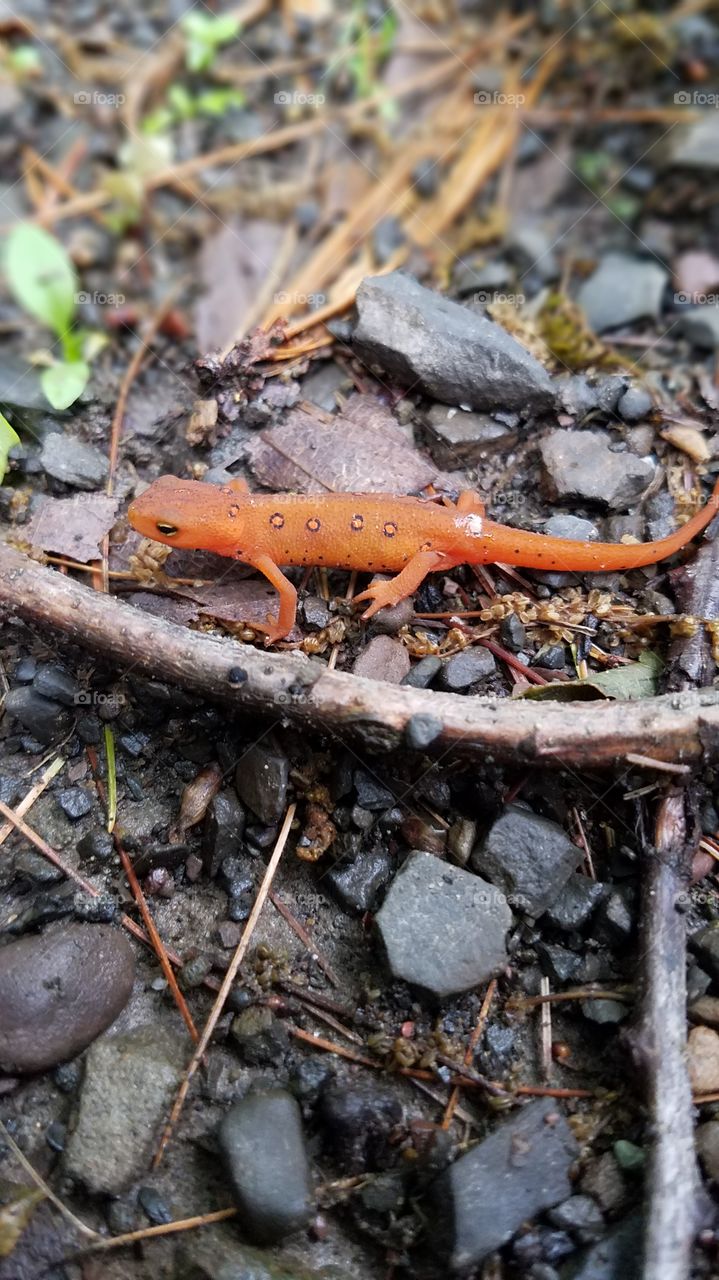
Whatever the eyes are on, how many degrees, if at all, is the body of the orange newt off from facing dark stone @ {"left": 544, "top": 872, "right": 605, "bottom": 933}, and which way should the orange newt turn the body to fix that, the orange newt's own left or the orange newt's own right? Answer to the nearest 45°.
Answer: approximately 135° to the orange newt's own left

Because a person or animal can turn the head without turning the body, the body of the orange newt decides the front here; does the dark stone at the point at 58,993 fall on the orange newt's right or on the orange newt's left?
on the orange newt's left

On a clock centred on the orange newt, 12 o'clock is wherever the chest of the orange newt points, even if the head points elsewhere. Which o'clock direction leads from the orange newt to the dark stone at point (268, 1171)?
The dark stone is roughly at 9 o'clock from the orange newt.

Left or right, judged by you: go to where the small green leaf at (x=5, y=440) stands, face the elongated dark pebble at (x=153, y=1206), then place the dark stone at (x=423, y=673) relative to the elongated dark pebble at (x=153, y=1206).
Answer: left

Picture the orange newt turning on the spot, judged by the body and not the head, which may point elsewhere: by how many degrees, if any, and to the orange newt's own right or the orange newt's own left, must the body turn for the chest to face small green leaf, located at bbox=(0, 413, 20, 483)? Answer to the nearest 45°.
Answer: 0° — it already faces it

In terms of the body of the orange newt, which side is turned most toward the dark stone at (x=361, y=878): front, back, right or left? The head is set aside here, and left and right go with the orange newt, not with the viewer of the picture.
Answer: left

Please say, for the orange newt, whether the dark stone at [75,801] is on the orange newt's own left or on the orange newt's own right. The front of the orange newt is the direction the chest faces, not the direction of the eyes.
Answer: on the orange newt's own left

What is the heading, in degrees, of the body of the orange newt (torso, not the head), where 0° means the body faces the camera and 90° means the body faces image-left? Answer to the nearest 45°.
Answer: approximately 90°
